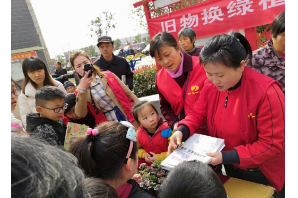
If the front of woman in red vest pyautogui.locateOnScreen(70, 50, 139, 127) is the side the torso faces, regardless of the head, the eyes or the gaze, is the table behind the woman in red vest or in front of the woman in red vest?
in front

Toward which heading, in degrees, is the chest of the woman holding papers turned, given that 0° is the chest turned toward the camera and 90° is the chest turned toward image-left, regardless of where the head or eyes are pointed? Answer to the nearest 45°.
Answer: approximately 45°

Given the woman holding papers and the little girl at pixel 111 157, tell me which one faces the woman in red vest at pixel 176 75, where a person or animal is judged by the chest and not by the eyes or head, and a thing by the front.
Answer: the little girl

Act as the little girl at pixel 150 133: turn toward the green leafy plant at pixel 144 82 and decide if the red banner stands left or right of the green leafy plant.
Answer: right

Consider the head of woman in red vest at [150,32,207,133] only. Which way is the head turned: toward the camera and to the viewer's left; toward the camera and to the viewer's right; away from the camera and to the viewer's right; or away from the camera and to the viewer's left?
toward the camera and to the viewer's left

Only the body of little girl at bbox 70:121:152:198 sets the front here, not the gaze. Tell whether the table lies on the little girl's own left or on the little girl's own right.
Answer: on the little girl's own right

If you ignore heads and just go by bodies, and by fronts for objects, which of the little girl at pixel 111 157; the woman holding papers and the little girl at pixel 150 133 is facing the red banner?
the little girl at pixel 111 157

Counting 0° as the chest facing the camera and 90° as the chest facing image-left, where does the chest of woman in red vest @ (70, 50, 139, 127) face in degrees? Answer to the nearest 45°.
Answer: approximately 0°

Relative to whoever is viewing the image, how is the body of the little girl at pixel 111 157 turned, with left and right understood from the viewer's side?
facing away from the viewer and to the right of the viewer

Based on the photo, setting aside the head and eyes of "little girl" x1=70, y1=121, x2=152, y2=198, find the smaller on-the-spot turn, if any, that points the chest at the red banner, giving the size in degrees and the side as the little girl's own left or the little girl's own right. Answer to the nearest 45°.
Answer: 0° — they already face it
